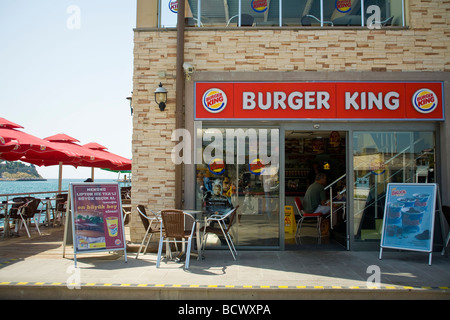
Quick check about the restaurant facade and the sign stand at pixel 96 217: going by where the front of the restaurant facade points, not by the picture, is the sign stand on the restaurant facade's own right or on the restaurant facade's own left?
on the restaurant facade's own right

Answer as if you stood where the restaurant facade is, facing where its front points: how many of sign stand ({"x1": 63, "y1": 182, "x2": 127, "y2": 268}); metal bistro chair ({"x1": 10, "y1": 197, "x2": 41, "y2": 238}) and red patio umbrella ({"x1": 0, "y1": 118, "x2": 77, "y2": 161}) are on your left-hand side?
0

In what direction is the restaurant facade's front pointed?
toward the camera

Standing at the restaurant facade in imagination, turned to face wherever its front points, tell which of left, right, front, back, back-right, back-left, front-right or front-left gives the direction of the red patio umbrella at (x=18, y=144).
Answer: right

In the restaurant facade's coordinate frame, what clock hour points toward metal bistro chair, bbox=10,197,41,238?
The metal bistro chair is roughly at 3 o'clock from the restaurant facade.
